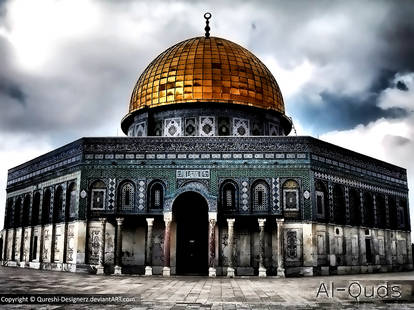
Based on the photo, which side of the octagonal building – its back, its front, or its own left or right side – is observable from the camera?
front
